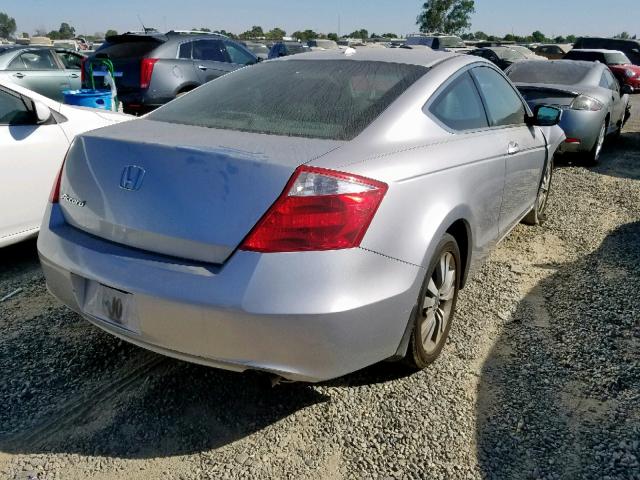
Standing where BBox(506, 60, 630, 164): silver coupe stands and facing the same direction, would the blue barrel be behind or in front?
behind

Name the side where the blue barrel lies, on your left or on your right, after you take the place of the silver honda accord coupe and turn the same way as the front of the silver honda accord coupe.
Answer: on your left

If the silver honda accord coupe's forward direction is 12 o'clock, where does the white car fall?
The white car is roughly at 9 o'clock from the silver honda accord coupe.

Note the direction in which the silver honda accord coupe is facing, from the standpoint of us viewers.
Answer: facing away from the viewer and to the right of the viewer

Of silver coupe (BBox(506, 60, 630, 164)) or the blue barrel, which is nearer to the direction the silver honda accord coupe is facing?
the silver coupe

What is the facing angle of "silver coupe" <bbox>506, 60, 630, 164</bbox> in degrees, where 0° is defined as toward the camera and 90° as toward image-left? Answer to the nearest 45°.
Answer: approximately 225°
